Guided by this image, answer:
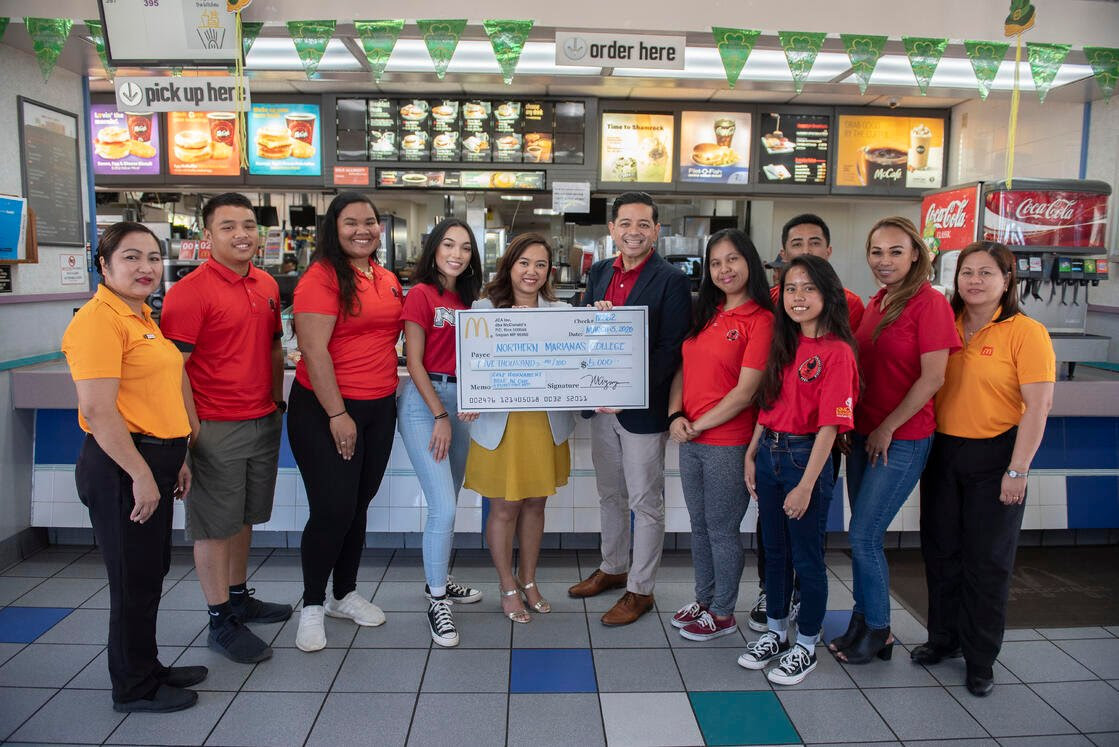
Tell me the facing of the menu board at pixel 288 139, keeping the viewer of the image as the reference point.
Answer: facing the viewer

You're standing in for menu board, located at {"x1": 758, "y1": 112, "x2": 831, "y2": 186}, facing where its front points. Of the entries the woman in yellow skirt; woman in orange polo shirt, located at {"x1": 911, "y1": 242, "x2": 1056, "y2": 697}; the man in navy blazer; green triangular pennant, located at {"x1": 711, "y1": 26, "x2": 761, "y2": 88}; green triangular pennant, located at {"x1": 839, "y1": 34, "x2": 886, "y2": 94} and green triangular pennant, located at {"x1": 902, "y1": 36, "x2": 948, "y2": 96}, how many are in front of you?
6

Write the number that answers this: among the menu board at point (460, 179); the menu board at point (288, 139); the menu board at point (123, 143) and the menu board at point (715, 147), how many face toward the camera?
4

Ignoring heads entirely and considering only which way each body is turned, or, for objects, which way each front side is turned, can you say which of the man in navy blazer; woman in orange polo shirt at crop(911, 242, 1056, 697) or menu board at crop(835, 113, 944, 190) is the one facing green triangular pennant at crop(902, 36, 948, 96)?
the menu board

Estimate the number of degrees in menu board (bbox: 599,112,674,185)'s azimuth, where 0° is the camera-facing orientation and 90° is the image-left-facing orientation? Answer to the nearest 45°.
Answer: approximately 0°

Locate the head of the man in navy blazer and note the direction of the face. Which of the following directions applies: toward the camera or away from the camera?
toward the camera

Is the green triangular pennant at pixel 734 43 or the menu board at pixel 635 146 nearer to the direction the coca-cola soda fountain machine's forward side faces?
the green triangular pennant

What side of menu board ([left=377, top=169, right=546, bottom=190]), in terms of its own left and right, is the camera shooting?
front

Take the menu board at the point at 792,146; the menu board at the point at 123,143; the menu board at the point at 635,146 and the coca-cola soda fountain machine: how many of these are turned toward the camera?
4

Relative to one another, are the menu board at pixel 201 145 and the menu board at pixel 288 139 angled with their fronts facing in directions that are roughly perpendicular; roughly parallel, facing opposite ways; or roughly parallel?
roughly parallel

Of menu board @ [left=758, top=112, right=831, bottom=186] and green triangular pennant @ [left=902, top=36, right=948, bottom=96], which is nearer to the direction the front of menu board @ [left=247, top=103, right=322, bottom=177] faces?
the green triangular pennant

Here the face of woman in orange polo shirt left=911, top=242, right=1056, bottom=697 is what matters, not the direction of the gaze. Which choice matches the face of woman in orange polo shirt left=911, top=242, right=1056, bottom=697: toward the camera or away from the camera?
toward the camera

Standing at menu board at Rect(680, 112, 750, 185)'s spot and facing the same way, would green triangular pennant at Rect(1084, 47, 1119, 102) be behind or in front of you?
in front

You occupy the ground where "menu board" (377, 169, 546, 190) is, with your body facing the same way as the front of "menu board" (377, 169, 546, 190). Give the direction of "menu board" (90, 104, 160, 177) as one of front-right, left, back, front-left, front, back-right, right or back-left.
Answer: right

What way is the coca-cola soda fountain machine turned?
toward the camera

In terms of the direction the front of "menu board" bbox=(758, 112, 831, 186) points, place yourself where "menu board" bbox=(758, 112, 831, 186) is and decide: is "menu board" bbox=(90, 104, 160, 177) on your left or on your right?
on your right
